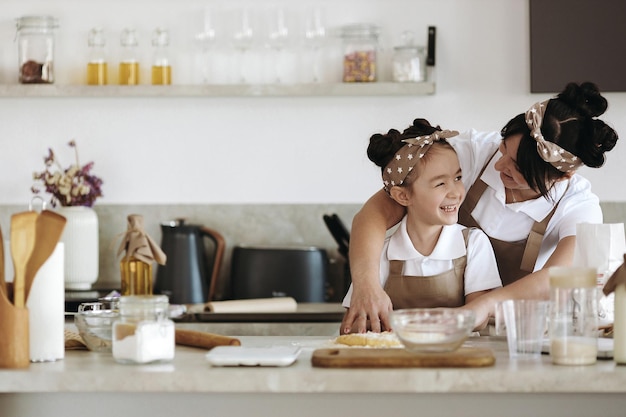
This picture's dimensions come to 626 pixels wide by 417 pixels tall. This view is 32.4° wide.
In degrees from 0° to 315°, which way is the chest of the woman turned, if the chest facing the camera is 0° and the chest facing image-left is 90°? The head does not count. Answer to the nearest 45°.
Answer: approximately 45°

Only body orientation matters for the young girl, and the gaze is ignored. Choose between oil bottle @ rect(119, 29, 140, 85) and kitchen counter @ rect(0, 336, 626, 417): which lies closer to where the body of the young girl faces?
the kitchen counter

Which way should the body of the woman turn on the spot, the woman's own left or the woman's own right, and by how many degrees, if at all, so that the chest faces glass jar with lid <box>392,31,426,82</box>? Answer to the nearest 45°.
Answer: approximately 135° to the woman's own right

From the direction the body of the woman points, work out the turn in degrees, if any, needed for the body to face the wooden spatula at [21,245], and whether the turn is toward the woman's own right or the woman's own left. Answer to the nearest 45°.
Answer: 0° — they already face it

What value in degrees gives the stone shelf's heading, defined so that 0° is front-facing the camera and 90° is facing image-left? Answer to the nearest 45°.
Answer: approximately 0°
